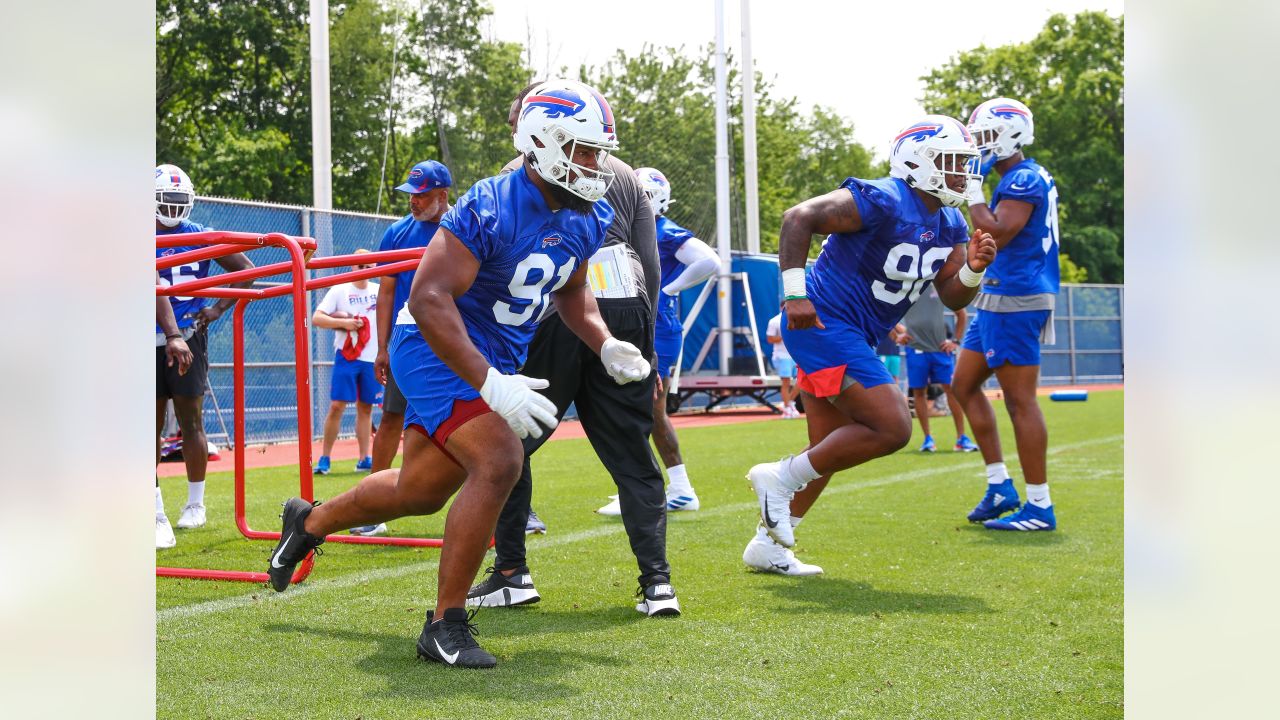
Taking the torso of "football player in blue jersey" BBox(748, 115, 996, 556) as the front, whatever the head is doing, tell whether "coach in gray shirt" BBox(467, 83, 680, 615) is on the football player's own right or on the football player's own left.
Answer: on the football player's own right

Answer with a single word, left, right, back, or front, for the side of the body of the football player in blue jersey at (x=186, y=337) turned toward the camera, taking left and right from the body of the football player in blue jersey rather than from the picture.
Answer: front

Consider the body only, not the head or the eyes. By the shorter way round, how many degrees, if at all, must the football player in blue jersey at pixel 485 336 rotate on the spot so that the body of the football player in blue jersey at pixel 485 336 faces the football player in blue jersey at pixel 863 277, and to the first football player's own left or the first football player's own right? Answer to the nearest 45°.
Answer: approximately 90° to the first football player's own left

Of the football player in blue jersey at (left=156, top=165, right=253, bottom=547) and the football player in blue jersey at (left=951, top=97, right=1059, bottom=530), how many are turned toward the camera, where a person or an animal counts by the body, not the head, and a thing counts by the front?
1

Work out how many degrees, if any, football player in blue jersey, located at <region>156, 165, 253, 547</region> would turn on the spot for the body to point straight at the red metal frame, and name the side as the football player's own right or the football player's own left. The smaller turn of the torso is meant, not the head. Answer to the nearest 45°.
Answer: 0° — they already face it

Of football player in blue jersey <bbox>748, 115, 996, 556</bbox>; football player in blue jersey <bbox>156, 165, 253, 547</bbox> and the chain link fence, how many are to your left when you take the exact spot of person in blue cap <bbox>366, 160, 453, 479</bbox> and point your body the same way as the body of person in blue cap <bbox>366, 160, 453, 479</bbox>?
1

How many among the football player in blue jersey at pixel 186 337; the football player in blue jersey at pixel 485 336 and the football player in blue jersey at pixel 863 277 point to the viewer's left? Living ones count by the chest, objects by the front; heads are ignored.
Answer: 0
